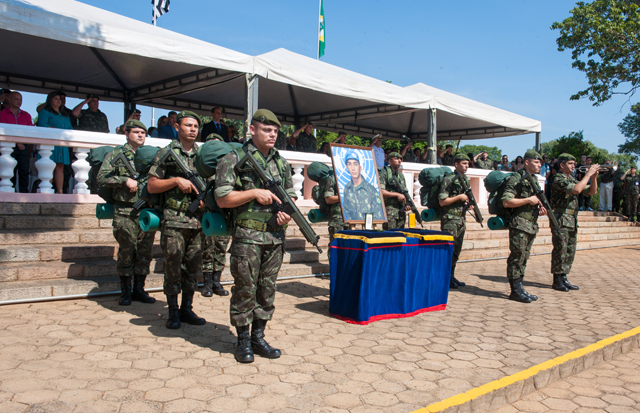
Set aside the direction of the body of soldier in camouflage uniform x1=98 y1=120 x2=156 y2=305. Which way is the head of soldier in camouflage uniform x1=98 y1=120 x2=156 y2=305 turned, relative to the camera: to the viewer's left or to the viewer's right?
to the viewer's right

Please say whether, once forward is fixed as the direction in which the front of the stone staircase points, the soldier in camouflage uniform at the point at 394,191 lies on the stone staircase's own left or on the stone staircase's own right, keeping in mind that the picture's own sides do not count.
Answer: on the stone staircase's own left

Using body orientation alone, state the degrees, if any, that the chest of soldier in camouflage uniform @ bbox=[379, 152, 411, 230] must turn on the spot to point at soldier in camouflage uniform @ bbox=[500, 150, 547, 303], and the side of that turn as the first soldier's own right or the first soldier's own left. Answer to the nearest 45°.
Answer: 0° — they already face them

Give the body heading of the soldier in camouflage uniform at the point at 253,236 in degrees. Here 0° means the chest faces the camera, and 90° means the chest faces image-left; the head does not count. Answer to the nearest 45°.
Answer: approximately 315°

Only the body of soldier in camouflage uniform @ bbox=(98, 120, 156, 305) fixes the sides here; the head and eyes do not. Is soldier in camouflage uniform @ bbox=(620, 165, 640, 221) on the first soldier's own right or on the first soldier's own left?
on the first soldier's own left

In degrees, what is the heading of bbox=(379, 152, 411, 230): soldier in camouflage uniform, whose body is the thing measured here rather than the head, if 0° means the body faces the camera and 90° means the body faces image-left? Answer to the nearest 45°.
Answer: approximately 315°

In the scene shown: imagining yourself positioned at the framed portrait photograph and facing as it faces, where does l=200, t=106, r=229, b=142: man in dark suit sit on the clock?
The man in dark suit is roughly at 6 o'clock from the framed portrait photograph.
